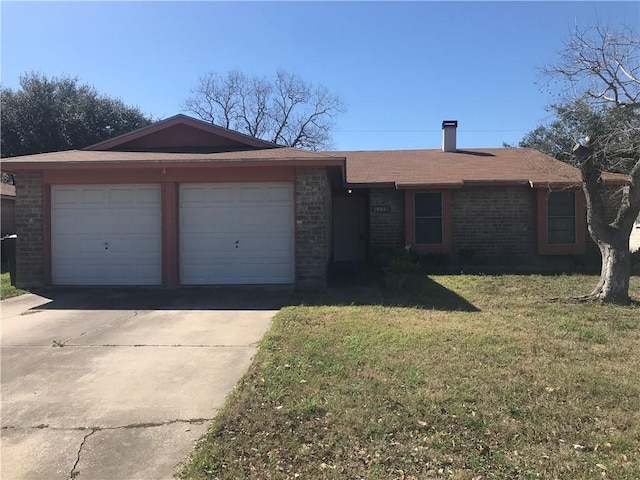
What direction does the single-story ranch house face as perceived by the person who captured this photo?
facing the viewer

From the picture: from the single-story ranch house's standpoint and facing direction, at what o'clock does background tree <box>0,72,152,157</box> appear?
The background tree is roughly at 5 o'clock from the single-story ranch house.

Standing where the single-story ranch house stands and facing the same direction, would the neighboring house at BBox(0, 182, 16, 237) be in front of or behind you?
behind
